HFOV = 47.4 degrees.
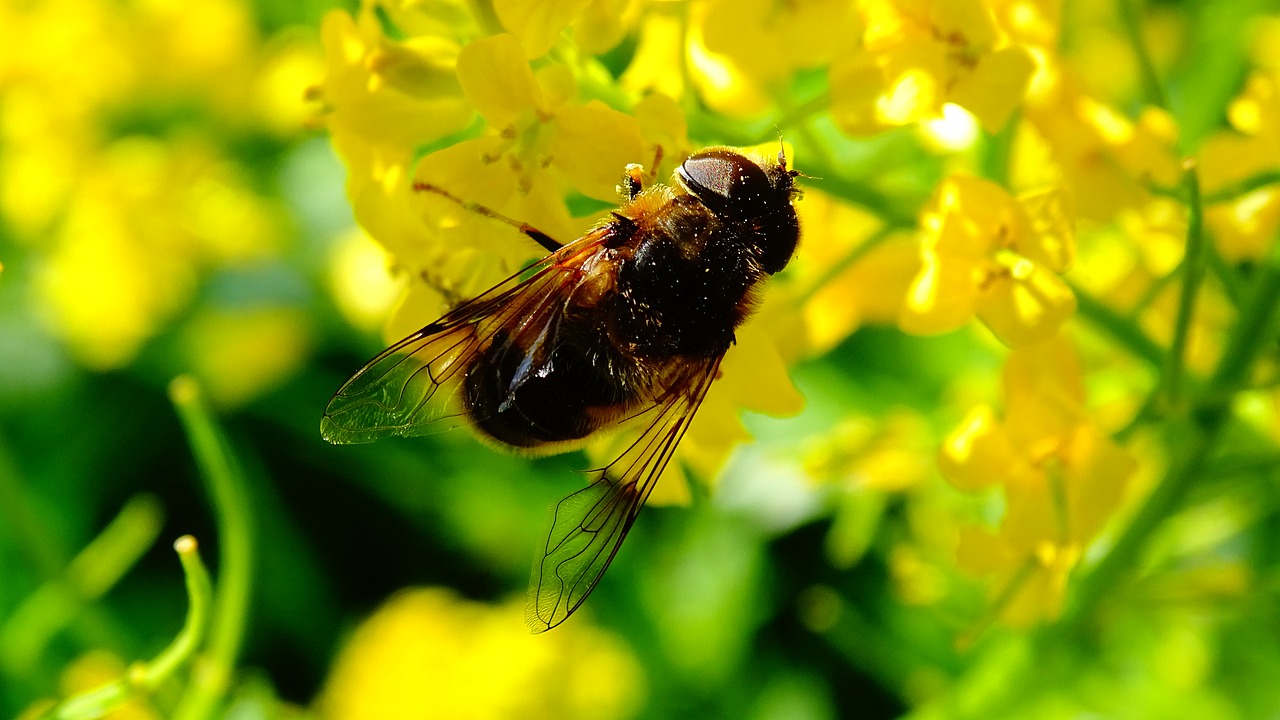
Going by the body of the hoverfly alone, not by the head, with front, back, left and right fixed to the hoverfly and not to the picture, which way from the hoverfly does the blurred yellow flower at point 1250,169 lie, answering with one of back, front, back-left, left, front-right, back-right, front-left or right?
front-right

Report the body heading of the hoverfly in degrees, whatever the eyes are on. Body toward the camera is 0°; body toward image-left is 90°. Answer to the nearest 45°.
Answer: approximately 225°
